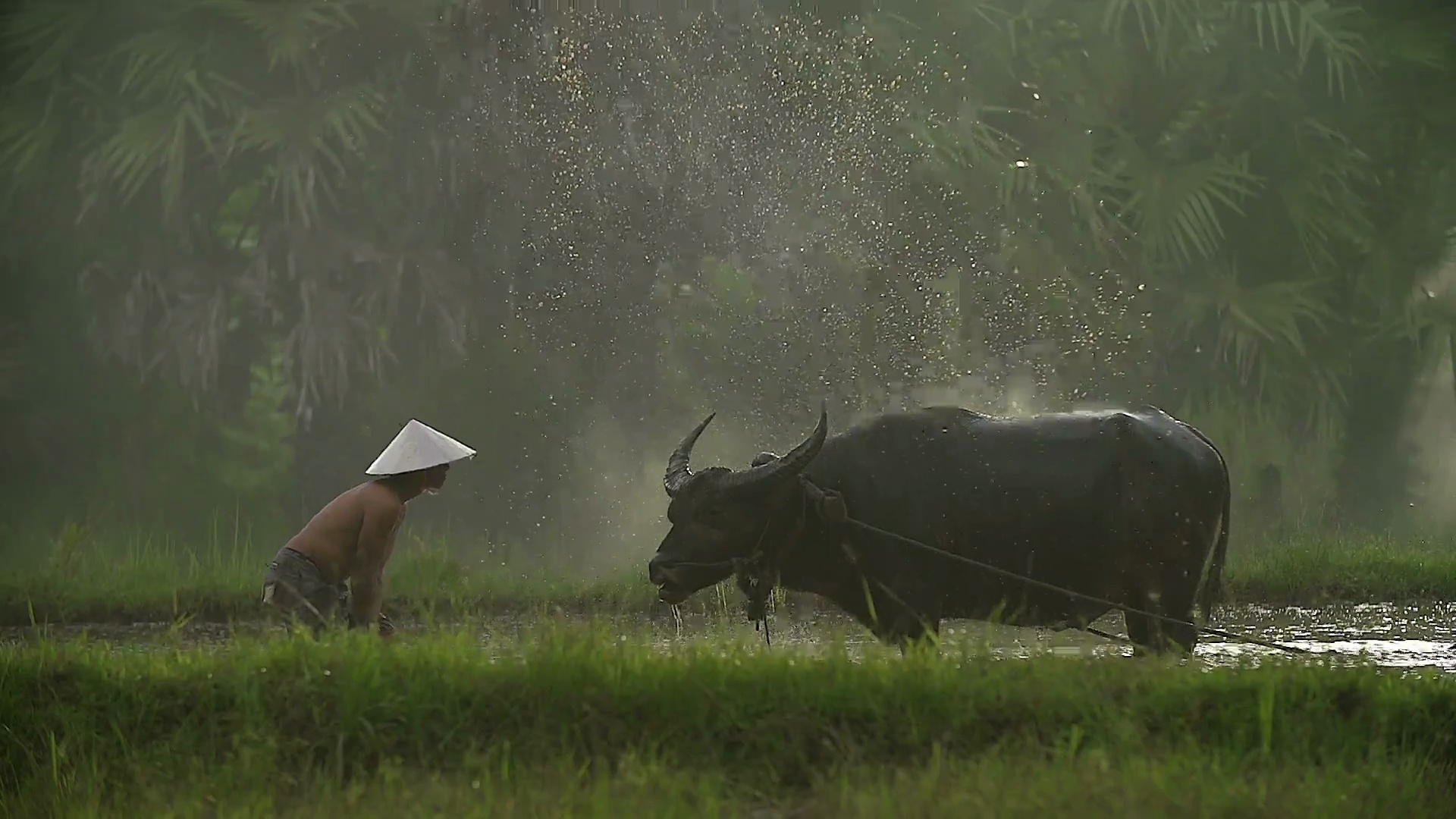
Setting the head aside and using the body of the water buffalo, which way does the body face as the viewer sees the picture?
to the viewer's left

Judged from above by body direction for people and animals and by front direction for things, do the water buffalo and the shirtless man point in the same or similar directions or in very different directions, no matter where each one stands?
very different directions

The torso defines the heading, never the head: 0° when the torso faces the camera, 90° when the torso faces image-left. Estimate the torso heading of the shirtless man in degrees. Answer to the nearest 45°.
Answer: approximately 270°

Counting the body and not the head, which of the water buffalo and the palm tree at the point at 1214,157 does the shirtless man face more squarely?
the water buffalo

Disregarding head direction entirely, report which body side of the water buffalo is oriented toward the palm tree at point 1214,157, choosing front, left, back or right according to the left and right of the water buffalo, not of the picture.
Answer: right

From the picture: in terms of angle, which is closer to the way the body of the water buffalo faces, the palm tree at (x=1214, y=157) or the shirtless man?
the shirtless man

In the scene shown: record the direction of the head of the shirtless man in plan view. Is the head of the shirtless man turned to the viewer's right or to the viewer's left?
to the viewer's right

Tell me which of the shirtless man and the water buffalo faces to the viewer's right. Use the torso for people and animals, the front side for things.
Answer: the shirtless man

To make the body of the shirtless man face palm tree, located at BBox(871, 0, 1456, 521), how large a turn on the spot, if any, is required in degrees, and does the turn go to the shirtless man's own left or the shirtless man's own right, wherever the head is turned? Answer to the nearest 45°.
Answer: approximately 45° to the shirtless man's own left

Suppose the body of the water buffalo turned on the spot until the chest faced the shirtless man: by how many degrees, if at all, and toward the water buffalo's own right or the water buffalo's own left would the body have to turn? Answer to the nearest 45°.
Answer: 0° — it already faces them

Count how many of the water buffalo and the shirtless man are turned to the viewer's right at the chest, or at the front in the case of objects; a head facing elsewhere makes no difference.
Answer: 1

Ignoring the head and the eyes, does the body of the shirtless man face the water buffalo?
yes

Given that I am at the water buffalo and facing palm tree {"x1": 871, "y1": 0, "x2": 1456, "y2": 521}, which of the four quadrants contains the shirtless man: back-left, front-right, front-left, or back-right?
back-left
